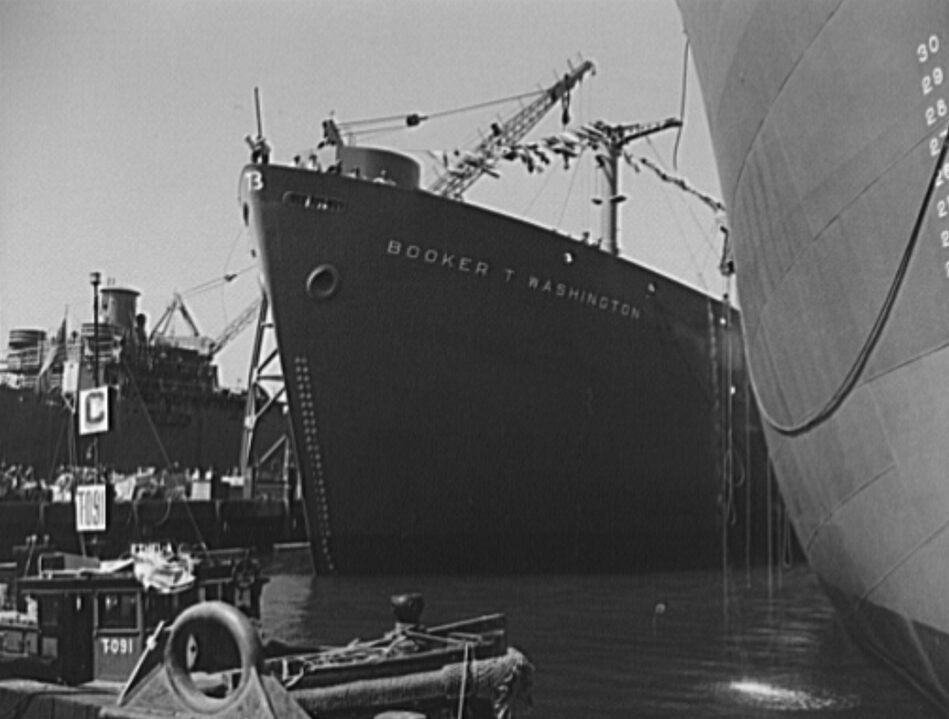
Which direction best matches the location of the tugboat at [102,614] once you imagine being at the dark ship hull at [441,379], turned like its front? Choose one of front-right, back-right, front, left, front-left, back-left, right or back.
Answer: front-left

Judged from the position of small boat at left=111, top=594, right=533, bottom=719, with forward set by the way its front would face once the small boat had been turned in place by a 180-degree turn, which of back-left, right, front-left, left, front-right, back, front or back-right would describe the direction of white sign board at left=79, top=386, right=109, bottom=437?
front-right

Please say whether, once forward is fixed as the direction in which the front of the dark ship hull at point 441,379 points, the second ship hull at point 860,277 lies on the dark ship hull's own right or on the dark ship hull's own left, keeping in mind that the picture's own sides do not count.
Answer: on the dark ship hull's own left

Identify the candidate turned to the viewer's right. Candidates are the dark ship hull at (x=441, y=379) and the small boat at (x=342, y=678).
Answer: the small boat

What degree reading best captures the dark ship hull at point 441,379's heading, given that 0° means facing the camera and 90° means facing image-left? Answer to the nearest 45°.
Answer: approximately 45°

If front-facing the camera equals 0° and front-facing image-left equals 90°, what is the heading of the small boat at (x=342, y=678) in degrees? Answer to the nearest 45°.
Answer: approximately 270°

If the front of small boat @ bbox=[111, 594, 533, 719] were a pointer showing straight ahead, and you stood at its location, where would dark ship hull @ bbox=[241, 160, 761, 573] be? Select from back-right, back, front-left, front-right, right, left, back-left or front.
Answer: left

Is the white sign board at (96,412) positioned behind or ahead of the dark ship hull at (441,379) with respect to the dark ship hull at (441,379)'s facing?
ahead

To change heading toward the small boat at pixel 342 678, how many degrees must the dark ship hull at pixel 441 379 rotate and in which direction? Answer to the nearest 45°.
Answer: approximately 45° to its left

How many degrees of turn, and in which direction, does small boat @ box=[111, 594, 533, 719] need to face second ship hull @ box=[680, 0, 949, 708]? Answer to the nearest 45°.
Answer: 0° — it already faces it
